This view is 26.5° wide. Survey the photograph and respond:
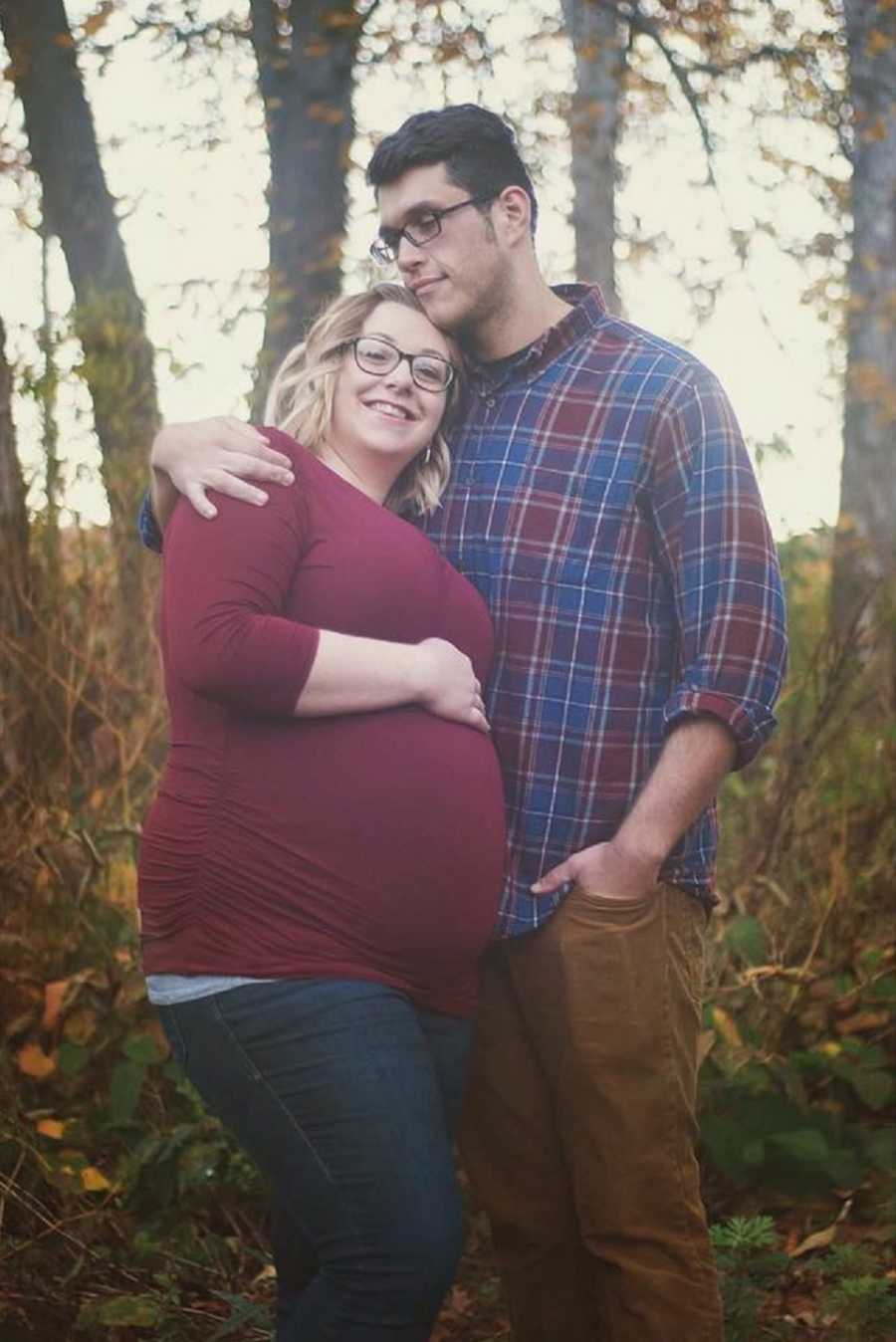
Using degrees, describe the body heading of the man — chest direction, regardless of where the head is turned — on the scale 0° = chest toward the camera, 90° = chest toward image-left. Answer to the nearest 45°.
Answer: approximately 45°

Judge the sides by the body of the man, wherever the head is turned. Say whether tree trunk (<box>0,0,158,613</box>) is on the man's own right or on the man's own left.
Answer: on the man's own right

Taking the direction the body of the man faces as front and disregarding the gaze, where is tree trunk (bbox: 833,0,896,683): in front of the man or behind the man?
behind

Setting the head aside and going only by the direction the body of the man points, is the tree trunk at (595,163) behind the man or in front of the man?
behind

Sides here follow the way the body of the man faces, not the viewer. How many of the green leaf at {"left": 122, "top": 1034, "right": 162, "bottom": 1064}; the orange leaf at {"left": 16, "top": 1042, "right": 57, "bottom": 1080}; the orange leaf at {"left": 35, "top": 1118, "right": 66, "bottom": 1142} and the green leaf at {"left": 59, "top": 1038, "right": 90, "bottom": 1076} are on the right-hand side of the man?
4

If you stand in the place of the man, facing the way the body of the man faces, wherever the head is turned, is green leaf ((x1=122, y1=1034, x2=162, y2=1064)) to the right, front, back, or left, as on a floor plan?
right

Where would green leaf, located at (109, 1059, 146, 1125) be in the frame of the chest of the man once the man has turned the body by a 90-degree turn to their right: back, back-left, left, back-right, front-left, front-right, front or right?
front

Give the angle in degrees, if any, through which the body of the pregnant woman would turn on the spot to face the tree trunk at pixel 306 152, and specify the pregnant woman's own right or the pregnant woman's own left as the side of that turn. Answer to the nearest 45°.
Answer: approximately 135° to the pregnant woman's own left
